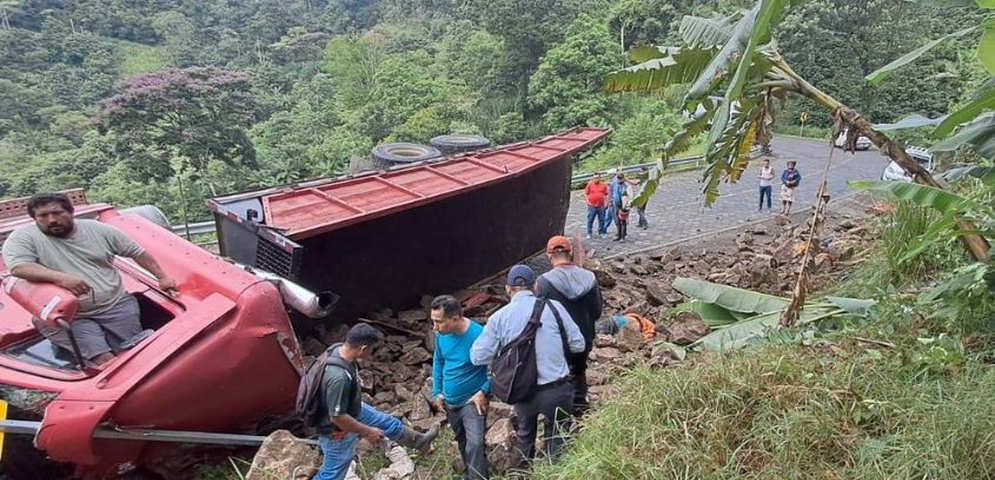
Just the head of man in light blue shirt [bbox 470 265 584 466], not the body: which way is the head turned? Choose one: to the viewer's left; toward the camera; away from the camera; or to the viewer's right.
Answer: away from the camera

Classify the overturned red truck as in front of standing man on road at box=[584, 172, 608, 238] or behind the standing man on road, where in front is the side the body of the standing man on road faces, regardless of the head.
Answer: in front

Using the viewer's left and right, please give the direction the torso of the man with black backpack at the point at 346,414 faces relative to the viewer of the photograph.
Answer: facing to the right of the viewer

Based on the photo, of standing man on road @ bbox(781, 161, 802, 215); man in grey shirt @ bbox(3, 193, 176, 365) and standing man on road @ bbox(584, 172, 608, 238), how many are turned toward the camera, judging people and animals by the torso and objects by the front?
3

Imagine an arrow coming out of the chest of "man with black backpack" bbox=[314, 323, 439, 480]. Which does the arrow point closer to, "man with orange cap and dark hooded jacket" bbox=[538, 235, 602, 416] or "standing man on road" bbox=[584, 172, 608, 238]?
the man with orange cap and dark hooded jacket

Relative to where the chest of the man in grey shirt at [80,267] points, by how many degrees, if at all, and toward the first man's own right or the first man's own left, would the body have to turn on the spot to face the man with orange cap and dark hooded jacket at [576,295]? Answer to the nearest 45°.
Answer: approximately 45° to the first man's own left

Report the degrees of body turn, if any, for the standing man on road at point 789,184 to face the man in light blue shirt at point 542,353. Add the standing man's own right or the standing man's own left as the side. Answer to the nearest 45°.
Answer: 0° — they already face them

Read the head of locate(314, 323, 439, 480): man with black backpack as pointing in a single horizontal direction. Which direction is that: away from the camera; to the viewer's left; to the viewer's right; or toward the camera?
to the viewer's right

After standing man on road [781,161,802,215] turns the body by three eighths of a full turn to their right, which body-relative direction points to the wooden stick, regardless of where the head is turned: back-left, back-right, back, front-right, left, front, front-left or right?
back-left

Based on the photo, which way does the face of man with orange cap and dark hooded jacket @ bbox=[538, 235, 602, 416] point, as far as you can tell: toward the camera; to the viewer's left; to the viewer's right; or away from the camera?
away from the camera

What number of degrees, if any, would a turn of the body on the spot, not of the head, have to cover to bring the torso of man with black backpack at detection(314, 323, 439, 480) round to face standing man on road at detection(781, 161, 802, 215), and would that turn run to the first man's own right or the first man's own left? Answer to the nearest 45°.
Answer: approximately 45° to the first man's own left

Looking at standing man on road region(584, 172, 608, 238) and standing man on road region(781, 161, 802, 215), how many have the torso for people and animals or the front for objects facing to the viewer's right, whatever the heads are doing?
0

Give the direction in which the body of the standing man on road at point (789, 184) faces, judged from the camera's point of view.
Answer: toward the camera

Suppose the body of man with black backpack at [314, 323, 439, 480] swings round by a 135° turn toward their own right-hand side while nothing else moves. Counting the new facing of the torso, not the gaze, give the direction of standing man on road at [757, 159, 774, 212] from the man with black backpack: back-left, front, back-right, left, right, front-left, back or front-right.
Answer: back
